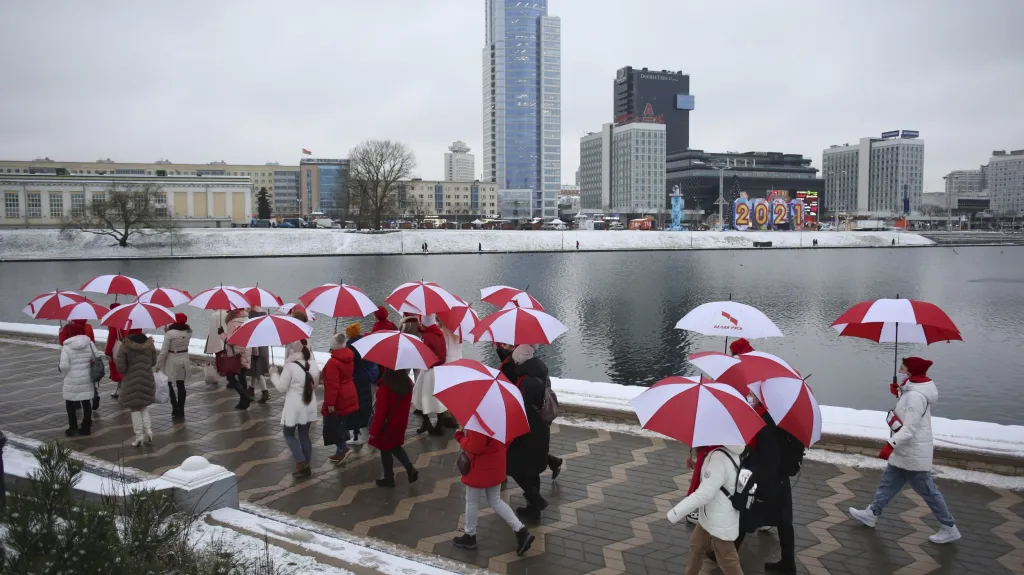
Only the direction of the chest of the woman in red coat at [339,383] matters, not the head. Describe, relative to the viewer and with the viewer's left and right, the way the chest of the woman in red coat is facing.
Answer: facing away from the viewer and to the left of the viewer

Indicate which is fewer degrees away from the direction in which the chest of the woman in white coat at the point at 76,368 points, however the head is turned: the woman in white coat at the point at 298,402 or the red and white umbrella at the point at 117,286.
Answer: the red and white umbrella

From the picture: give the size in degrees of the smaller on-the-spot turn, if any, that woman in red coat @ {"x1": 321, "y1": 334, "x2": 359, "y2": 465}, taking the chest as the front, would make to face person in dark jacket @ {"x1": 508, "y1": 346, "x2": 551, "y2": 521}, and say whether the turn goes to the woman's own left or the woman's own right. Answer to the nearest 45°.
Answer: approximately 180°

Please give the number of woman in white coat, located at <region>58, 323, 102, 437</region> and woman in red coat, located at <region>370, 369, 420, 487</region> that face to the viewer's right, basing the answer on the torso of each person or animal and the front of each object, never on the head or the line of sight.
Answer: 0

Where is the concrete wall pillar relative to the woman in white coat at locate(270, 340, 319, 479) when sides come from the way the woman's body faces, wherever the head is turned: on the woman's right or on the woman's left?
on the woman's left

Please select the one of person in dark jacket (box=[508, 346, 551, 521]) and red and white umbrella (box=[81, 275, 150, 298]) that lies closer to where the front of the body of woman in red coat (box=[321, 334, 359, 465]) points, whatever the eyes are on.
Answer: the red and white umbrella

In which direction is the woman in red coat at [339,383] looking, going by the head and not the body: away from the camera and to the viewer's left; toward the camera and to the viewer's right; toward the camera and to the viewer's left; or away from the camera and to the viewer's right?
away from the camera and to the viewer's left

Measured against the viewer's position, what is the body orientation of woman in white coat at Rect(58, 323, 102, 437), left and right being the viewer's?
facing away from the viewer

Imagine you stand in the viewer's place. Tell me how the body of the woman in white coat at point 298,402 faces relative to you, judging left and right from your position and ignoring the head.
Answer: facing away from the viewer and to the left of the viewer
